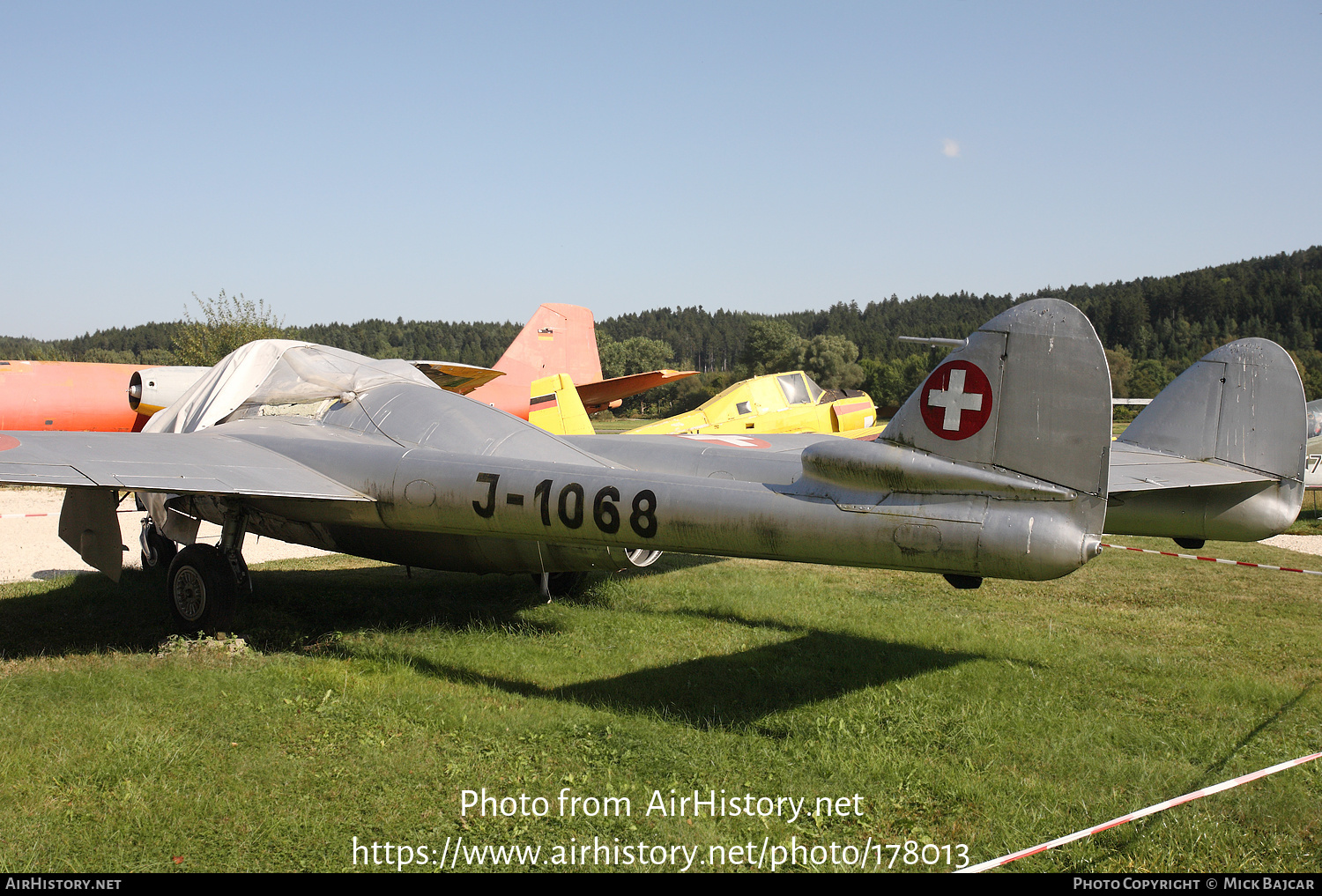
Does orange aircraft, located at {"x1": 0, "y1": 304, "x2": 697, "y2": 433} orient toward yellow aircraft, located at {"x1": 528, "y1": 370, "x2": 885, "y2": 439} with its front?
no

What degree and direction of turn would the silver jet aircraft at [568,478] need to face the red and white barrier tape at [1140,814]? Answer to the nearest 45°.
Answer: approximately 180°

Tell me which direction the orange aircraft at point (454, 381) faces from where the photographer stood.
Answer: facing the viewer and to the left of the viewer

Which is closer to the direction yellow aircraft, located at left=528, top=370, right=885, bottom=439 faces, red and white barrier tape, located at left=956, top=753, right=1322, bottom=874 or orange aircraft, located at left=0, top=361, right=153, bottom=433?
the red and white barrier tape

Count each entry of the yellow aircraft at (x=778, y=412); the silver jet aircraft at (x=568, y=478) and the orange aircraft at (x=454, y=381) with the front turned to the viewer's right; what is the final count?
1

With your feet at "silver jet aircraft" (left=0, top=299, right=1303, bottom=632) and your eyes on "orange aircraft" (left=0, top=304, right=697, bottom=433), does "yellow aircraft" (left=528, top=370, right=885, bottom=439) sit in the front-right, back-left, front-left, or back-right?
front-right

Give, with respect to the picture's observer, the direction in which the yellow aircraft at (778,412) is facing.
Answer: facing to the right of the viewer

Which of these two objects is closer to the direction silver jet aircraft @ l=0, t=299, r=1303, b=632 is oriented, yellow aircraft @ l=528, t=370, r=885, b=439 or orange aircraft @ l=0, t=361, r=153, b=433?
the orange aircraft

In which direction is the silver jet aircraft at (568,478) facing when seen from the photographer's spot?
facing away from the viewer and to the left of the viewer

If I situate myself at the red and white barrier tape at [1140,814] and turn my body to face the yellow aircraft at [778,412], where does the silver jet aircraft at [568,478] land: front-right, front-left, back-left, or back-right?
front-left

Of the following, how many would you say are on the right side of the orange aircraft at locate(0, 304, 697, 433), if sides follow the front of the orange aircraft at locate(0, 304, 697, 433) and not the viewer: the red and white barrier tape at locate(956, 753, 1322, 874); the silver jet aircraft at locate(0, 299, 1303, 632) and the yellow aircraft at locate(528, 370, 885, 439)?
0

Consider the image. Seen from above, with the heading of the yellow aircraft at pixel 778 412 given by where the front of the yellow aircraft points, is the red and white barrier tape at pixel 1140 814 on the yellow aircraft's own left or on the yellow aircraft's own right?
on the yellow aircraft's own right

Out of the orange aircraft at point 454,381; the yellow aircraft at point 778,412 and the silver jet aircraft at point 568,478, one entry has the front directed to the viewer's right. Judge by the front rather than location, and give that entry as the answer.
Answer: the yellow aircraft

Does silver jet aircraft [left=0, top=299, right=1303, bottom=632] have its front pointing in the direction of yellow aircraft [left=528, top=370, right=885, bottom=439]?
no

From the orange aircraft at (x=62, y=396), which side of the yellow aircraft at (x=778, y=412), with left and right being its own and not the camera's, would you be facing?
back

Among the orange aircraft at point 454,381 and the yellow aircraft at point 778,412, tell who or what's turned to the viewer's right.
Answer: the yellow aircraft

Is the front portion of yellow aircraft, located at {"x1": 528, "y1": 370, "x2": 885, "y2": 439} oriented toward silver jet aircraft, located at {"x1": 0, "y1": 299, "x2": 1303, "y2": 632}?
no
